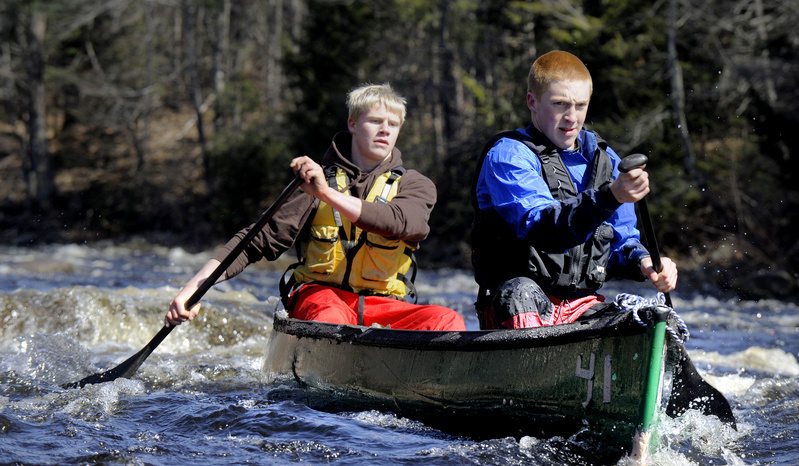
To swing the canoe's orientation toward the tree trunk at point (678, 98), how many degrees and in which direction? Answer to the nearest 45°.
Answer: approximately 135° to its left

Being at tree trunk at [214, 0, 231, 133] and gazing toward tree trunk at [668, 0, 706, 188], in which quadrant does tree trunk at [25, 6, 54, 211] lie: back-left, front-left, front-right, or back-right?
back-right

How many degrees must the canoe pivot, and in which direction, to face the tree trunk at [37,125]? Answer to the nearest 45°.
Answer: approximately 180°

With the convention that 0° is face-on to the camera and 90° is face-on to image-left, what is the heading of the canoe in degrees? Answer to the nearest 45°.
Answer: approximately 315°
